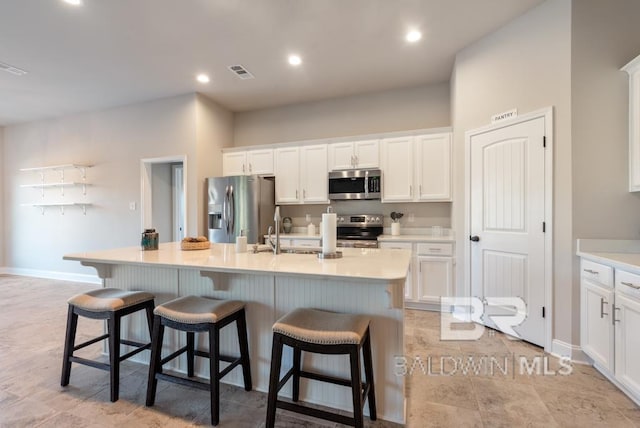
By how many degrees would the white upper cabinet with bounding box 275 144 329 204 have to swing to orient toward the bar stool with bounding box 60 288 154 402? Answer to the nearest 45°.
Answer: approximately 45° to its right

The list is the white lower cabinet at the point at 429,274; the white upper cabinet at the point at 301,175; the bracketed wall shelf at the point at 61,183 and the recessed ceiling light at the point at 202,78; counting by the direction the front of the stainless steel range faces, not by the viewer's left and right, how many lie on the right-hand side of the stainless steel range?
3

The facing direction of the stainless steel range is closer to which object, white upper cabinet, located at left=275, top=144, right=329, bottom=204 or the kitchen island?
the kitchen island

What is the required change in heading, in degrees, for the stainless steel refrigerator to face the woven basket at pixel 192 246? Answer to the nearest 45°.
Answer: approximately 45° to its left

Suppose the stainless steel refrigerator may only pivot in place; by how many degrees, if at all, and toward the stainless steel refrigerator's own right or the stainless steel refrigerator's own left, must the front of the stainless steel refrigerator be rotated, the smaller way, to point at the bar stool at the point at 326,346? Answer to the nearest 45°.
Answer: approximately 45° to the stainless steel refrigerator's own left

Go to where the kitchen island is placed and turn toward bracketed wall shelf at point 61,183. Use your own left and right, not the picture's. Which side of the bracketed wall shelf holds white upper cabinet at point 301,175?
right

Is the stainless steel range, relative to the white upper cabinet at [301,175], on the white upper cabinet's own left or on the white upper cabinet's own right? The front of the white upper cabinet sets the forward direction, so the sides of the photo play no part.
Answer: on the white upper cabinet's own left

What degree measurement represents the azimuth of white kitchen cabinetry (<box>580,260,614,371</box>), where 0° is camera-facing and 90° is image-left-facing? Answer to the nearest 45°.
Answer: approximately 45°

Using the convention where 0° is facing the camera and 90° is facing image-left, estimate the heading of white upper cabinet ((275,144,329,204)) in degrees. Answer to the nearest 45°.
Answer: approximately 0°

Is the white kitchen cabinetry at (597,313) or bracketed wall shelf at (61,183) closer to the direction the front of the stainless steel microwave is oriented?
the white kitchen cabinetry
